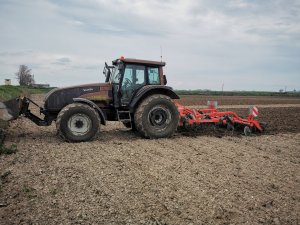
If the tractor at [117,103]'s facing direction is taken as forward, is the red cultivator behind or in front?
behind

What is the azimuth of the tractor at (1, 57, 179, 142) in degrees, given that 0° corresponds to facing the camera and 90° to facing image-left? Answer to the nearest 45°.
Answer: approximately 90°
